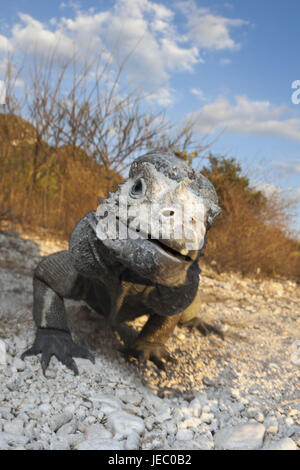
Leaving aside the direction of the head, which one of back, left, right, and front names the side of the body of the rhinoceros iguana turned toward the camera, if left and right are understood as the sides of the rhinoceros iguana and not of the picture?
front

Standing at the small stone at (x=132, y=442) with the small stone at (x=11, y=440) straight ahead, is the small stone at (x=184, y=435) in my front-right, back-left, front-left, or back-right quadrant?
back-right

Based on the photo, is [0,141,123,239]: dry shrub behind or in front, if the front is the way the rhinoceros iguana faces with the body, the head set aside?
behind

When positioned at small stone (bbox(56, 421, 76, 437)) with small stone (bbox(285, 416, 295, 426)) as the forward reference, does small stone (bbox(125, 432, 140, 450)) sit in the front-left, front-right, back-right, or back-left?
front-right

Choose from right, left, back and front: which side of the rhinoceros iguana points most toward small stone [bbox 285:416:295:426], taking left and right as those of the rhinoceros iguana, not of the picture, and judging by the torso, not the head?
left

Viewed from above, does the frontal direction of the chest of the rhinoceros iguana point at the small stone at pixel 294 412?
no

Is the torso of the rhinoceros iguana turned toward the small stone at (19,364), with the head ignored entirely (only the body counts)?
no

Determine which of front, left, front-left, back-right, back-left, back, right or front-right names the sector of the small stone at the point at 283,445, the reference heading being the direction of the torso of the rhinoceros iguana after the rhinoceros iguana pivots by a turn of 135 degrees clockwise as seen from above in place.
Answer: back

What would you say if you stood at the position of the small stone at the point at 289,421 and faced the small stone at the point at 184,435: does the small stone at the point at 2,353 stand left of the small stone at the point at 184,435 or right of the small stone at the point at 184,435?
right

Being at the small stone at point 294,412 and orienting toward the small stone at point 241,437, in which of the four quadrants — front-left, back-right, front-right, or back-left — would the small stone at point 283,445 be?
front-left

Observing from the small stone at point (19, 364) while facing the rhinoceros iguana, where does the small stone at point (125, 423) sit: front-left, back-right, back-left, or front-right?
front-right
